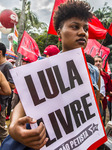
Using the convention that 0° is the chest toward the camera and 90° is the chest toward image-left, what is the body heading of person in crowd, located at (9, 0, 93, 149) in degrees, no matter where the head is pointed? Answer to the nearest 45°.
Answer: approximately 315°

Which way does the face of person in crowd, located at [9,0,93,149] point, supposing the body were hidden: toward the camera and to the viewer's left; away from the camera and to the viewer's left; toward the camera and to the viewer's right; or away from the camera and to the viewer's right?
toward the camera and to the viewer's right

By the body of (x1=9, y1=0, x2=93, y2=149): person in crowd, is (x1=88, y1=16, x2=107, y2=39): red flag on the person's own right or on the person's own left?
on the person's own left

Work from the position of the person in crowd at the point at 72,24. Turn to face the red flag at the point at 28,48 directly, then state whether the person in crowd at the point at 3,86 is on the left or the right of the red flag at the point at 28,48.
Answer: left
